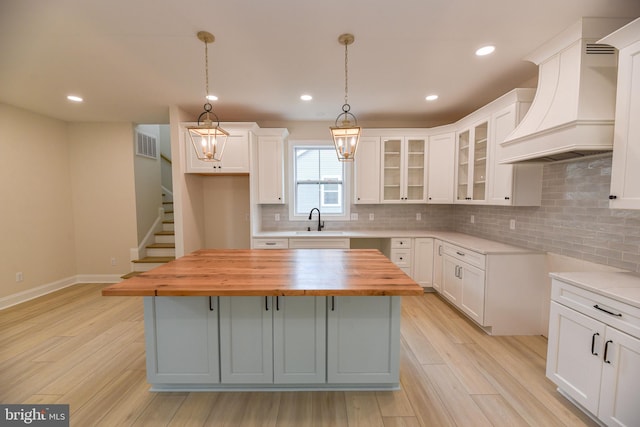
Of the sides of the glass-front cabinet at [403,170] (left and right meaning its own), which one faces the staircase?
right

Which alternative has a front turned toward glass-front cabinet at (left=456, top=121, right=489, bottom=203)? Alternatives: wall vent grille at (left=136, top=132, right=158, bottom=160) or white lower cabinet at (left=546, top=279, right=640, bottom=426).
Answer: the wall vent grille

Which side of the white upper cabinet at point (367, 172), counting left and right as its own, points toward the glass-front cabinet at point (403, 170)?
left

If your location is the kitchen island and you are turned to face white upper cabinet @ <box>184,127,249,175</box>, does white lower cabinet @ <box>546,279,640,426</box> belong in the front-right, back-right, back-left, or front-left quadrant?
back-right

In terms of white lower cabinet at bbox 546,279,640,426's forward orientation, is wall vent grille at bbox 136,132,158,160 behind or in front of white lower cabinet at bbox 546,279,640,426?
in front

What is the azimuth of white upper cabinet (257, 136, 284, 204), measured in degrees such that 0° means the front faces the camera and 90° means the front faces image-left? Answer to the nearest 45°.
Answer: approximately 0°

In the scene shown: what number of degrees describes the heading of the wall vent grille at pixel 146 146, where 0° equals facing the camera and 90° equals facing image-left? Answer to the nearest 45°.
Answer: approximately 315°

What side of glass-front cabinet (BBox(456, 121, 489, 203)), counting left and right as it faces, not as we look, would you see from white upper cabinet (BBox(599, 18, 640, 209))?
left

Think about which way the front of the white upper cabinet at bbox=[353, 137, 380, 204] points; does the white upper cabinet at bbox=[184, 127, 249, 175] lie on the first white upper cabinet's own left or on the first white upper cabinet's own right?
on the first white upper cabinet's own right
